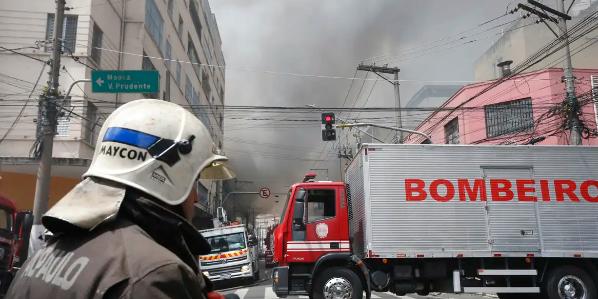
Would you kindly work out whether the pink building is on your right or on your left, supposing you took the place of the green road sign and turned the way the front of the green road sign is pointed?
on your left

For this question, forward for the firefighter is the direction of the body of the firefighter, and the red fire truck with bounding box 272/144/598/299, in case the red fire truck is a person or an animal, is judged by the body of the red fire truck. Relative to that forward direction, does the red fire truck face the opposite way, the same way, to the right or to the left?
to the left

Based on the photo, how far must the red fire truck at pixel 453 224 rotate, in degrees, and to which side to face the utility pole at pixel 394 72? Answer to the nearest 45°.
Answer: approximately 90° to its right

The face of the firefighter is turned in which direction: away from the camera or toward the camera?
away from the camera

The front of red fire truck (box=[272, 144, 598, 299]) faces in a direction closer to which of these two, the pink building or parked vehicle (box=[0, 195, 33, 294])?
the parked vehicle

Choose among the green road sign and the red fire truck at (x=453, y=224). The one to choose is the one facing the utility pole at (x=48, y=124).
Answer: the red fire truck

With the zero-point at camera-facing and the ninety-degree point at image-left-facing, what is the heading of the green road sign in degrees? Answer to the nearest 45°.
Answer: approximately 0°

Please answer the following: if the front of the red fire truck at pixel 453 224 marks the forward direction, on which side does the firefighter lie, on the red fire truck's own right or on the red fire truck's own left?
on the red fire truck's own left

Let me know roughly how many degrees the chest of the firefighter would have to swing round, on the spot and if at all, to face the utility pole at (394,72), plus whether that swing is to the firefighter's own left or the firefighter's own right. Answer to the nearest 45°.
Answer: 0° — they already face it

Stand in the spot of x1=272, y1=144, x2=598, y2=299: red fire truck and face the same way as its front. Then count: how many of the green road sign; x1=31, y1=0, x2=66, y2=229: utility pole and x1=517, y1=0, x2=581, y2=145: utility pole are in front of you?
2

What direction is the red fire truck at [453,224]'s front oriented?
to the viewer's left

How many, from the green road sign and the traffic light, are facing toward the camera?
2
